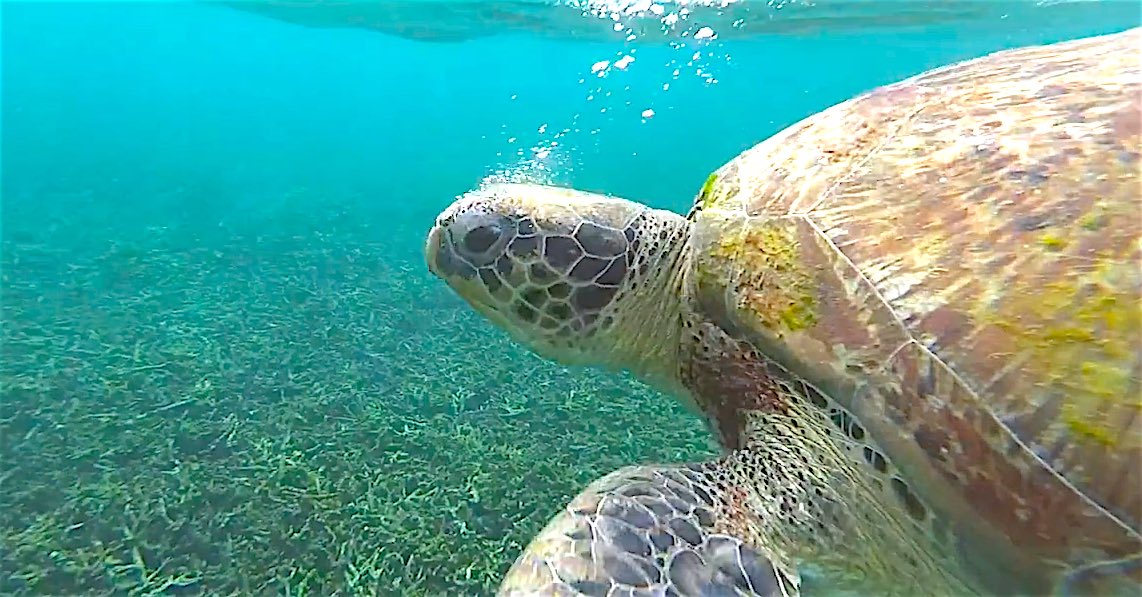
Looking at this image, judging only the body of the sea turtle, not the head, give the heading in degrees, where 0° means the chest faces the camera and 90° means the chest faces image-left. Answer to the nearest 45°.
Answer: approximately 90°
